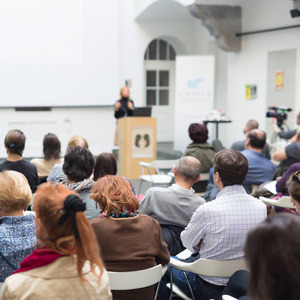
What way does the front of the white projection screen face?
toward the camera

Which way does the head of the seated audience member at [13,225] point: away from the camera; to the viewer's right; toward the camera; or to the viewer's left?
away from the camera

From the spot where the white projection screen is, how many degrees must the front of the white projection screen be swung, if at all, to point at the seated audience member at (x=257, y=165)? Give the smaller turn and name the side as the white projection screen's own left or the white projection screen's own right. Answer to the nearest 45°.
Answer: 0° — it already faces them

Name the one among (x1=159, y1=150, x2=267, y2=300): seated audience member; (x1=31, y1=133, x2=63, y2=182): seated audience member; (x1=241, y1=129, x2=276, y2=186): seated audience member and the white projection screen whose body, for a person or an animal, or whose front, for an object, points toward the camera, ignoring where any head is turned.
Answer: the white projection screen

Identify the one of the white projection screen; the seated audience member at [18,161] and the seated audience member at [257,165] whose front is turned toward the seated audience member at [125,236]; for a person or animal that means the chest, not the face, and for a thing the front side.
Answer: the white projection screen

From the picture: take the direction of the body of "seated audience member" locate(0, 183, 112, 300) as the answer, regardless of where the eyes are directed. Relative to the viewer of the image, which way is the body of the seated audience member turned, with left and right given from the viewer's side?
facing away from the viewer and to the left of the viewer

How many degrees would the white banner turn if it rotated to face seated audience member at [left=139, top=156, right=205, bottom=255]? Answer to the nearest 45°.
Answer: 0° — it already faces them

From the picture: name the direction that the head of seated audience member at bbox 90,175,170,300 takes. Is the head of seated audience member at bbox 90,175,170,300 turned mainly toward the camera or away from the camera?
away from the camera

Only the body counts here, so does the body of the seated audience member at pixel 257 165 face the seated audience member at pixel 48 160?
no

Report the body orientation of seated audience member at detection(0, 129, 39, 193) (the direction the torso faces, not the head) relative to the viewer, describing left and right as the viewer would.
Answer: facing away from the viewer

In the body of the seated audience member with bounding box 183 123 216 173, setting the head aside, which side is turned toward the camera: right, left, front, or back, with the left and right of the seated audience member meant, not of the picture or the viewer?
back

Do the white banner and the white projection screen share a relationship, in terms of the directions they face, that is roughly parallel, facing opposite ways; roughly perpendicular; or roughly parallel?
roughly parallel

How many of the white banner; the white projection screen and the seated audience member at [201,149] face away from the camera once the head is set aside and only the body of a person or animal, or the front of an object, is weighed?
1

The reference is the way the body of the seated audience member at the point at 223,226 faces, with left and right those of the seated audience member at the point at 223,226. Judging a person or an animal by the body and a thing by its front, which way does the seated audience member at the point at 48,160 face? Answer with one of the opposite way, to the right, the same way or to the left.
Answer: the same way

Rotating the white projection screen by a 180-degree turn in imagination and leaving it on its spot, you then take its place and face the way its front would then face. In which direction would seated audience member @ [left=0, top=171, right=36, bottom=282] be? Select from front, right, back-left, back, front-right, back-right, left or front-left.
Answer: back

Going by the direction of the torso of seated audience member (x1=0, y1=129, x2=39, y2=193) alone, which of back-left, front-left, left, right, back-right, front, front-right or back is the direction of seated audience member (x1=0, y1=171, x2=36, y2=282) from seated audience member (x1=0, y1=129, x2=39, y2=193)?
back

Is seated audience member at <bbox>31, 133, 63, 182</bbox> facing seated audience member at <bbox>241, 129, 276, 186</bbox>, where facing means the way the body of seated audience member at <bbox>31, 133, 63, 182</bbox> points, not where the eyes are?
no

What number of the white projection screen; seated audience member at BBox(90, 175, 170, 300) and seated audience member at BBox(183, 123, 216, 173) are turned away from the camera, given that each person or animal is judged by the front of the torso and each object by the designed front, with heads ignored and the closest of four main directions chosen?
2

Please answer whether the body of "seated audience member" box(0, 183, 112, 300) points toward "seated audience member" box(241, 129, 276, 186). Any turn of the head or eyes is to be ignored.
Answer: no

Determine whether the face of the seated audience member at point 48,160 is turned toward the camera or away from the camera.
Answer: away from the camera

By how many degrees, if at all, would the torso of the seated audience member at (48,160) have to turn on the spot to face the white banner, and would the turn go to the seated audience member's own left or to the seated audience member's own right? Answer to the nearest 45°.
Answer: approximately 45° to the seated audience member's own right

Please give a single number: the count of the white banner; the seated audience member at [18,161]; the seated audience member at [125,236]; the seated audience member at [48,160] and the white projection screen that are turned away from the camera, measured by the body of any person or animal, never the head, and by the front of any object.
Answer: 3

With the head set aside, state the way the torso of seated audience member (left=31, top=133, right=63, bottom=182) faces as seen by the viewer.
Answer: away from the camera

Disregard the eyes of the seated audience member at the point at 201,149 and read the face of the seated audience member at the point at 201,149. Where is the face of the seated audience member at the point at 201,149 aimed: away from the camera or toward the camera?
away from the camera
